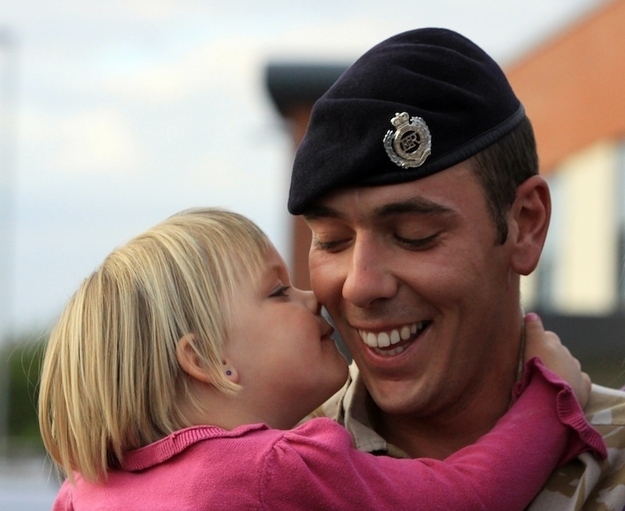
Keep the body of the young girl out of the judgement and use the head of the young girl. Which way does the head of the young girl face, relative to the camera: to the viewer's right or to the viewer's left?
to the viewer's right

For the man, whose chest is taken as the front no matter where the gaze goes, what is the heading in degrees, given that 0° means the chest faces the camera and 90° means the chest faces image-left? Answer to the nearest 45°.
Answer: approximately 45°
